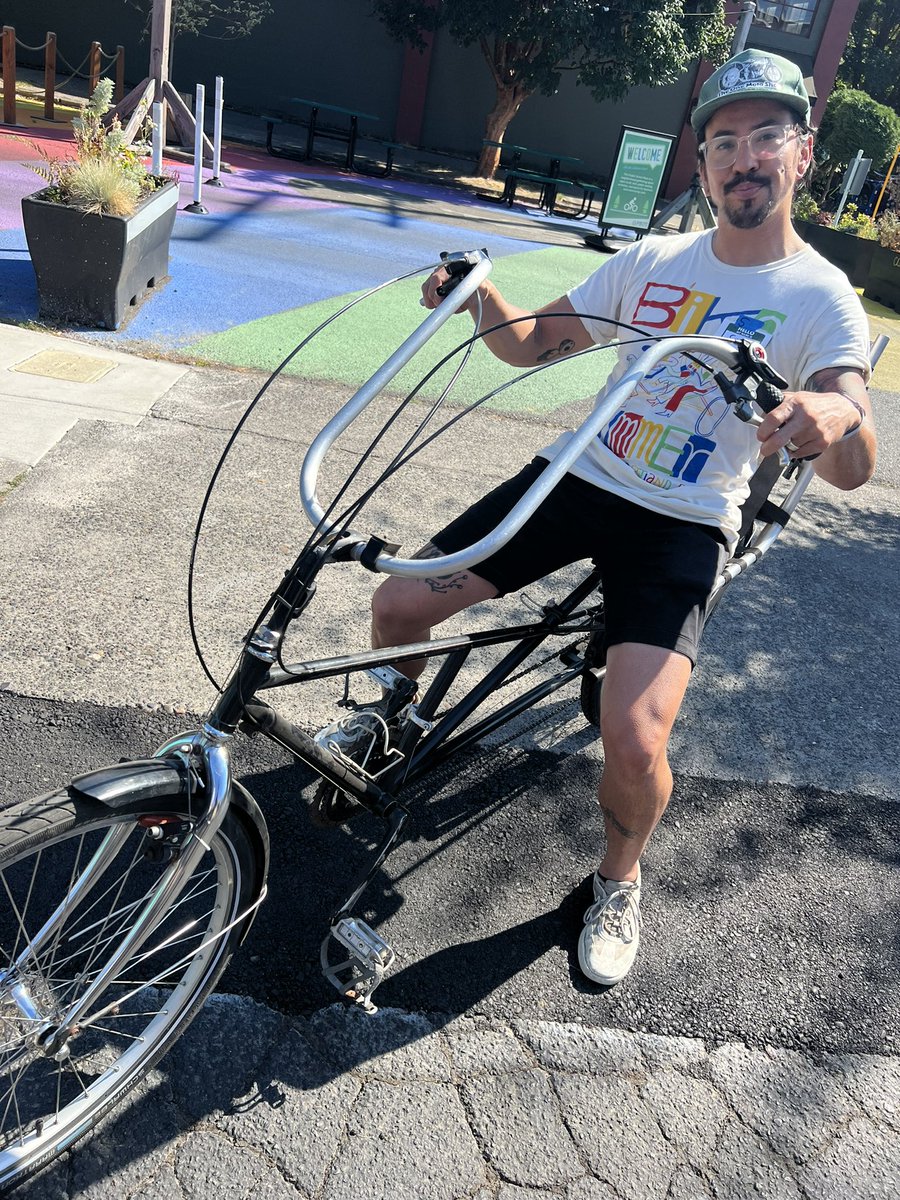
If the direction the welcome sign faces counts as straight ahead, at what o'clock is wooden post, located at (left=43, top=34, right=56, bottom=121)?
The wooden post is roughly at 3 o'clock from the welcome sign.

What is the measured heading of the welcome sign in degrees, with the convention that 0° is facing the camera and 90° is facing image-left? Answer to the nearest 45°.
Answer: approximately 0°

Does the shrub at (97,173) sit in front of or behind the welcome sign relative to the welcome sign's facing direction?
in front

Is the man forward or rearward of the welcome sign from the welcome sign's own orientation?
forward

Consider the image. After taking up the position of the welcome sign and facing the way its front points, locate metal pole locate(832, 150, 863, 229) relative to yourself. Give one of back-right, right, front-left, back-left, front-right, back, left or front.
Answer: back-left

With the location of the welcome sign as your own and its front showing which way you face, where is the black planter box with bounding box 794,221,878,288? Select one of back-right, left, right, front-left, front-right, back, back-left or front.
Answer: back-left

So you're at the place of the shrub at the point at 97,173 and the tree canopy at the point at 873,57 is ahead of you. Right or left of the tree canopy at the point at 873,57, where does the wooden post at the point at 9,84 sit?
left

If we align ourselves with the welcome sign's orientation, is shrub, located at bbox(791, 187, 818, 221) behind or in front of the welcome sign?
behind

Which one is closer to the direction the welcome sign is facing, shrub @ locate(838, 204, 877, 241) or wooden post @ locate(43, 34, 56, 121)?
the shrub

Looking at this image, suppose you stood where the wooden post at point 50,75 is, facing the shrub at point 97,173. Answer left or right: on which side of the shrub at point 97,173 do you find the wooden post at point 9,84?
right

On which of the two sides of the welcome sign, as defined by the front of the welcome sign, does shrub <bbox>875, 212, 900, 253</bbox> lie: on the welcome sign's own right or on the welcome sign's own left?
on the welcome sign's own left

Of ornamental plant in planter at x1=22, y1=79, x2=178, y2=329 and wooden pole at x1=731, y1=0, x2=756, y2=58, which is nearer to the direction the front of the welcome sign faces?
the ornamental plant in planter

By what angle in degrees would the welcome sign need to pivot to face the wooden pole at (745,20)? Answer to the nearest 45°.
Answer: approximately 180°
